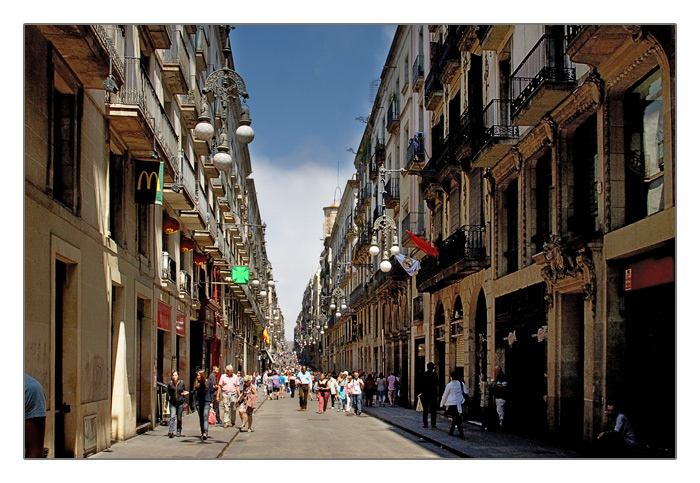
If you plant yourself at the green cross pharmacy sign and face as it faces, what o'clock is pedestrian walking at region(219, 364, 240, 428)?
The pedestrian walking is roughly at 12 o'clock from the green cross pharmacy sign.

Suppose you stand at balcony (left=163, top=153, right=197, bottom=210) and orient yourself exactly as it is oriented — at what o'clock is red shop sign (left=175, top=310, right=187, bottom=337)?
The red shop sign is roughly at 9 o'clock from the balcony.

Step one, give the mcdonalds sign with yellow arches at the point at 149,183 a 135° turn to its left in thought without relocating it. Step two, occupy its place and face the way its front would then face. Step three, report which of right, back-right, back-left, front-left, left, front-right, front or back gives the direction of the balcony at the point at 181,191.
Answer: front-left

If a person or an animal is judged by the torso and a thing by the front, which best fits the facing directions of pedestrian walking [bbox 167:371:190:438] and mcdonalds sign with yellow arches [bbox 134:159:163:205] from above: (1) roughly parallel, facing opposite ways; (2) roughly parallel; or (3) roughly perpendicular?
roughly parallel

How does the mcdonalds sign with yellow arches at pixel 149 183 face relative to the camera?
toward the camera

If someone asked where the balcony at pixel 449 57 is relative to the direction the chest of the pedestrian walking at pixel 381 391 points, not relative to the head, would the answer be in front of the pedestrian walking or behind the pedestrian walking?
behind

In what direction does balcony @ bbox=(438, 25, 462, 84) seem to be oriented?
to the viewer's left

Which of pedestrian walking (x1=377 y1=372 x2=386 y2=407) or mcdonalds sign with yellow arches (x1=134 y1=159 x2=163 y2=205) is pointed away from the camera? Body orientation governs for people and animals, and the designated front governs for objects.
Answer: the pedestrian walking

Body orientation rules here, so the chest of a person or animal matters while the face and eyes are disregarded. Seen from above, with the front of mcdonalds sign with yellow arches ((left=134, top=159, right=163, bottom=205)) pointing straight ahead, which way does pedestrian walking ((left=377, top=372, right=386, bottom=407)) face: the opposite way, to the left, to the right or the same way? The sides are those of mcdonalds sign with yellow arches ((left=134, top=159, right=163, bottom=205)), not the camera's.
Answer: the opposite way
